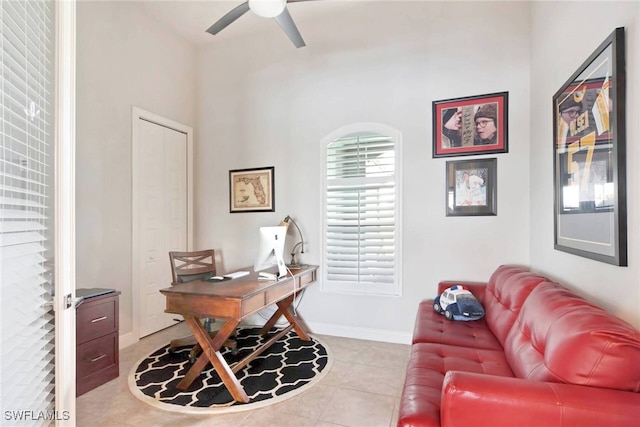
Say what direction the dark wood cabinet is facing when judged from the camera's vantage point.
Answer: facing the viewer and to the right of the viewer

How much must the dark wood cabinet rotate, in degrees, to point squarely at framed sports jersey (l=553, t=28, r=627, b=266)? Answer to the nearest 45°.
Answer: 0° — it already faces it

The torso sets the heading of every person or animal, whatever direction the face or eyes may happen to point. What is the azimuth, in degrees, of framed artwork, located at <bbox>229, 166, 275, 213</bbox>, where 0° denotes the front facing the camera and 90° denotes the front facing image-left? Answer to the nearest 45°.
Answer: approximately 45°

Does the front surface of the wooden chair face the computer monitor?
yes

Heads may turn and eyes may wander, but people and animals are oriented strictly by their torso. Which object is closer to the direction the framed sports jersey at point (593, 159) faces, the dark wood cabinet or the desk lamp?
the dark wood cabinet

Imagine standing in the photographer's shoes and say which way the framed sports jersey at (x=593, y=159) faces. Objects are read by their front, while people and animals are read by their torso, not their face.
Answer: facing the viewer and to the left of the viewer

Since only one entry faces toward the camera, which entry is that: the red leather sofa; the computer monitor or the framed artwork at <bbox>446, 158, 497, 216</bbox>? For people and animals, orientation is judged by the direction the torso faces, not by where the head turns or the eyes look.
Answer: the framed artwork

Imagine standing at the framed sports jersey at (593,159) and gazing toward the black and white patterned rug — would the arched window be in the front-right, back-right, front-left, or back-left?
front-right

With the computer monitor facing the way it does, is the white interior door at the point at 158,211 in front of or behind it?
in front

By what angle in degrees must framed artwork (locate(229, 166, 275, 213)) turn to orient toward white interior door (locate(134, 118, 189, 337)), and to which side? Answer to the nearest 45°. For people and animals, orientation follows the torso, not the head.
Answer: approximately 45° to its right

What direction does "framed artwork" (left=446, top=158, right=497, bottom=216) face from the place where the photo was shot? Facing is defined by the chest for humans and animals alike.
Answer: facing the viewer

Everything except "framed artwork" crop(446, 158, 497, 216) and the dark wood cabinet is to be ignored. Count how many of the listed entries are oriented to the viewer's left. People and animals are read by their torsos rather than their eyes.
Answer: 0

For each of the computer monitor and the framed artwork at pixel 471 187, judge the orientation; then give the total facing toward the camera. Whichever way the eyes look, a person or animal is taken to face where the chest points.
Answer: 1

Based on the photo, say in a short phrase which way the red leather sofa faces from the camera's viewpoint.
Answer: facing to the left of the viewer
